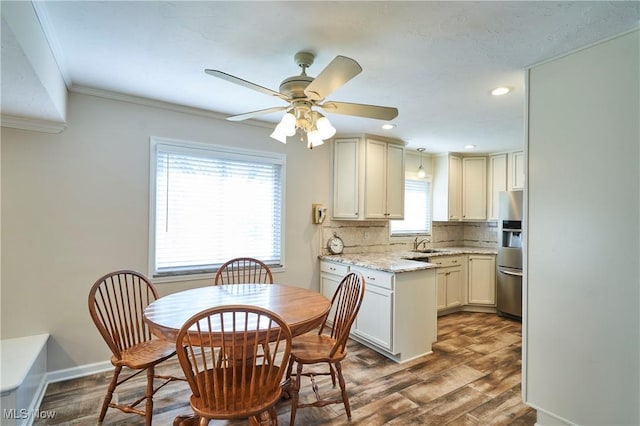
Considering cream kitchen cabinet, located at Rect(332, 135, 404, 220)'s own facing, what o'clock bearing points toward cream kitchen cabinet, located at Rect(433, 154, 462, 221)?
cream kitchen cabinet, located at Rect(433, 154, 462, 221) is roughly at 9 o'clock from cream kitchen cabinet, located at Rect(332, 135, 404, 220).

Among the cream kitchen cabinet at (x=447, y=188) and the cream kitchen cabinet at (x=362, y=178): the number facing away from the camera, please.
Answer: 0

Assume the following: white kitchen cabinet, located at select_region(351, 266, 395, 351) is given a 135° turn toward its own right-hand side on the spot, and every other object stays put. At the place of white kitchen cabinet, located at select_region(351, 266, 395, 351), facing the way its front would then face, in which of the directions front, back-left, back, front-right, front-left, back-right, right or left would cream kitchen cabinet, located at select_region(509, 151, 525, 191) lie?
front-right

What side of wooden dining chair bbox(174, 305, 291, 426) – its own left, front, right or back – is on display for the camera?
back

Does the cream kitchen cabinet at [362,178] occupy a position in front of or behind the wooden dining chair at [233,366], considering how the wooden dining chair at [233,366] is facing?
in front

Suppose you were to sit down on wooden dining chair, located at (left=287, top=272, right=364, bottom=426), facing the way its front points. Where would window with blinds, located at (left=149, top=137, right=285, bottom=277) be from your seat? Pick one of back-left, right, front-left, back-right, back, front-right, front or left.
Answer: front-right

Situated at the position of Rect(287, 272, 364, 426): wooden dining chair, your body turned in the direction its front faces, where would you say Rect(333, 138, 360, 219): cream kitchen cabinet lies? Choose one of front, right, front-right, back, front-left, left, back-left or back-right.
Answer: right

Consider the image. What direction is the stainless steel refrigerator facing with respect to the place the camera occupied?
facing the viewer and to the left of the viewer

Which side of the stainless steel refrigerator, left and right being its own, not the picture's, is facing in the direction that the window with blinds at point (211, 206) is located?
front

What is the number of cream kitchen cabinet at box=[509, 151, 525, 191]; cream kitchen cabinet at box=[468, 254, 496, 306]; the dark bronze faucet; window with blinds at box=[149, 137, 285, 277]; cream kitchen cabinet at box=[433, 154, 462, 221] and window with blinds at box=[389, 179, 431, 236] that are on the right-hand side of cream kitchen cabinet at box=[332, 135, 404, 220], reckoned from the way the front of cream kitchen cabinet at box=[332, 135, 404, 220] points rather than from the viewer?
1

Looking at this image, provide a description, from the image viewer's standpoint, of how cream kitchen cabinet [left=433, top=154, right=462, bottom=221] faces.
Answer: facing the viewer and to the right of the viewer

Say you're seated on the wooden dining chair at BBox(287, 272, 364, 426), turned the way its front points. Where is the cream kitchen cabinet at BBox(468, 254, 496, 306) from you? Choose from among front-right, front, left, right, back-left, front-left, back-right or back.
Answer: back-right

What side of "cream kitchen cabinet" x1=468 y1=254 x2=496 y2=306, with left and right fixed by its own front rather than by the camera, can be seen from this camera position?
front

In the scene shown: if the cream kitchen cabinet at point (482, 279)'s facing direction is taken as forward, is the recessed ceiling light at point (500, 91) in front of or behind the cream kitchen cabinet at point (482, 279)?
in front
